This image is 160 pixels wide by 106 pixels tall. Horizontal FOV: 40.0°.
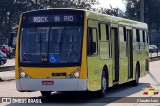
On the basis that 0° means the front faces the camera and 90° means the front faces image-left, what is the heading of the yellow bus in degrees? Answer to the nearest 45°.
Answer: approximately 45°
